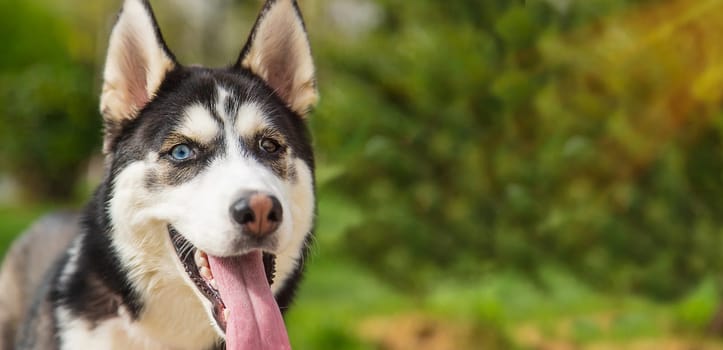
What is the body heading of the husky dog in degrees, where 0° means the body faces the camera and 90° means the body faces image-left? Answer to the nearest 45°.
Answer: approximately 315°
